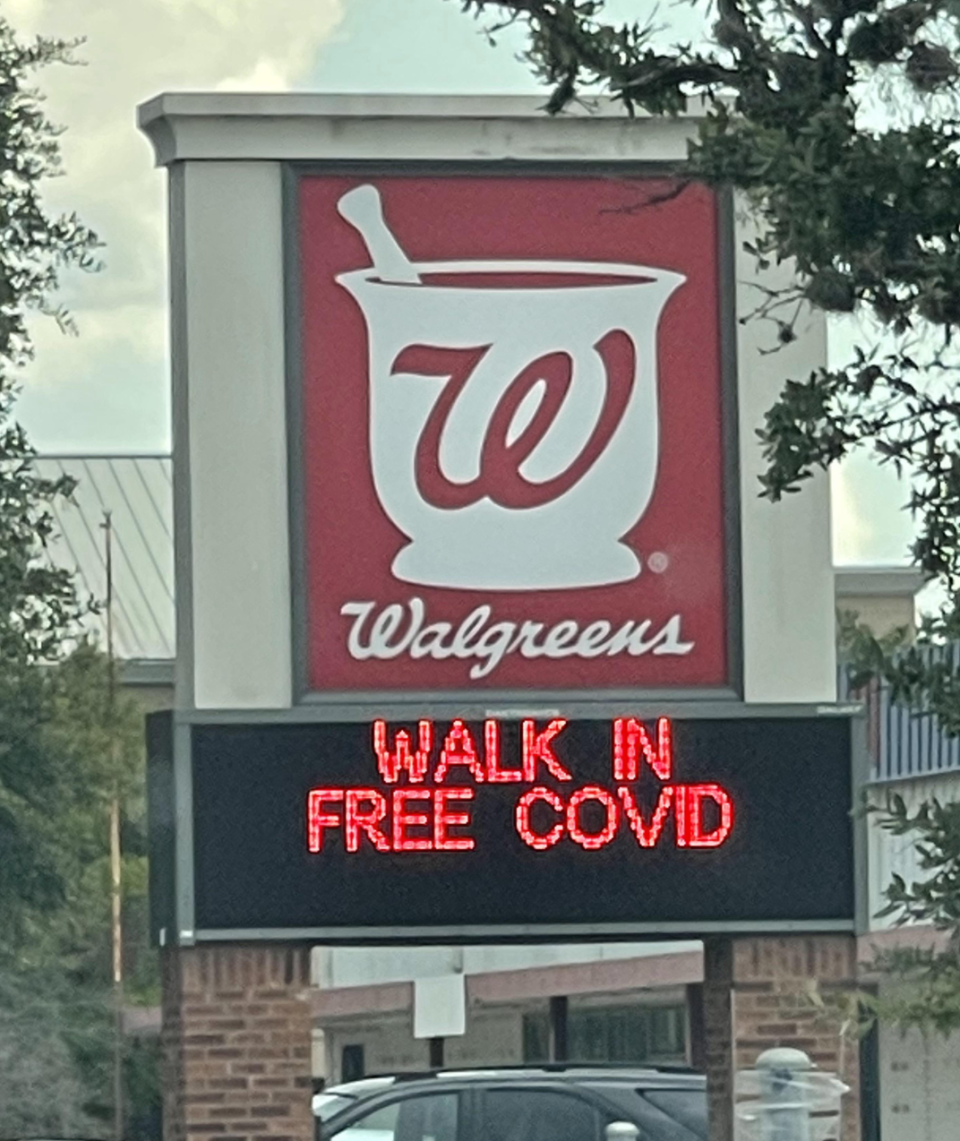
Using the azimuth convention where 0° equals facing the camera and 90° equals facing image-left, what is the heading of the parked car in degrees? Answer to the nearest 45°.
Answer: approximately 90°
